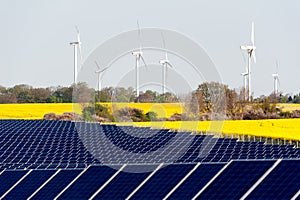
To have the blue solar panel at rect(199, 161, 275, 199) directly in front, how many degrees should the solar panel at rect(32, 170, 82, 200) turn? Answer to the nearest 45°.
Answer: approximately 45° to its left

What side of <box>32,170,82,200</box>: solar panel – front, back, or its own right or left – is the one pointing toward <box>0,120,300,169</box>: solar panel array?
back

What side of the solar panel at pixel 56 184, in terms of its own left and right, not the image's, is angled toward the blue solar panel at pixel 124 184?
left

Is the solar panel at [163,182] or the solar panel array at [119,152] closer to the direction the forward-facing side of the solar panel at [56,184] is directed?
the solar panel

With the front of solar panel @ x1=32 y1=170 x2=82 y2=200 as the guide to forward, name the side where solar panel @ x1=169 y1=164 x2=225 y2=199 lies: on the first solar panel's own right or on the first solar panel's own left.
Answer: on the first solar panel's own left

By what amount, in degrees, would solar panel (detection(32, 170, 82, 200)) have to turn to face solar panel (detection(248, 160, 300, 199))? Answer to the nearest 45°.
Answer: approximately 45° to its left

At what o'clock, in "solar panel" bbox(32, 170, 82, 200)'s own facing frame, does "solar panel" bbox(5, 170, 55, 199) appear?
"solar panel" bbox(5, 170, 55, 199) is roughly at 4 o'clock from "solar panel" bbox(32, 170, 82, 200).

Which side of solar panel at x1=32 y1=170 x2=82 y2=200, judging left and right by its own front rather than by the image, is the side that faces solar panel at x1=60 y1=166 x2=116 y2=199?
left

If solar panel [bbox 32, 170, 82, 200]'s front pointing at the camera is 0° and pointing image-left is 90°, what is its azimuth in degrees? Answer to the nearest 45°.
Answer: approximately 0°
